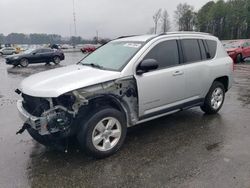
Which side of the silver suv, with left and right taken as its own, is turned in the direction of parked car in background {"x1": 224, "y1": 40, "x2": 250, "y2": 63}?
back

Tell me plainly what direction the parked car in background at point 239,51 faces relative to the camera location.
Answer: facing the viewer and to the left of the viewer

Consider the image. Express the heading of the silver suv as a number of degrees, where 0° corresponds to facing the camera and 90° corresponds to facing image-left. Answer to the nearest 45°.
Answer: approximately 45°

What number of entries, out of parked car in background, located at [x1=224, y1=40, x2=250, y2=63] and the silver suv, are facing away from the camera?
0

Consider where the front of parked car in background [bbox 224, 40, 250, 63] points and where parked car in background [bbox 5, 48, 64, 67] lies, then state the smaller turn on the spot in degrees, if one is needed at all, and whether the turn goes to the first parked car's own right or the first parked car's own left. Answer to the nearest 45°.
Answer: approximately 45° to the first parked car's own right

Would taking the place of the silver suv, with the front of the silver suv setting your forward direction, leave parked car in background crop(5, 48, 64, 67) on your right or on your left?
on your right
